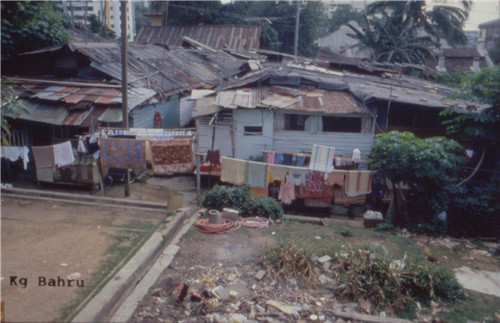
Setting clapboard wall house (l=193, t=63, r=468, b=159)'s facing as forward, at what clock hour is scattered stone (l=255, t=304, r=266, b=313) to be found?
The scattered stone is roughly at 12 o'clock from the clapboard wall house.

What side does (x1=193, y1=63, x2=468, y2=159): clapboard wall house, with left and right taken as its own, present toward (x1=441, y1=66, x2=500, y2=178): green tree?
left

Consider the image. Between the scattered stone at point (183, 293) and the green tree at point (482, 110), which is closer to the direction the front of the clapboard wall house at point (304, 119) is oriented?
the scattered stone

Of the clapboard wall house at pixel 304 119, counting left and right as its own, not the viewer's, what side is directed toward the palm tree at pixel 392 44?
back

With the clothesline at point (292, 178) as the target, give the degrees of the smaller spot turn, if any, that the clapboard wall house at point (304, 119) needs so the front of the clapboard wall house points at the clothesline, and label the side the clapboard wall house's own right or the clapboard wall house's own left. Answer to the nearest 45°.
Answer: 0° — it already faces it

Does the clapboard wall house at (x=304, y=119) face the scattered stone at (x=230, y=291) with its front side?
yes

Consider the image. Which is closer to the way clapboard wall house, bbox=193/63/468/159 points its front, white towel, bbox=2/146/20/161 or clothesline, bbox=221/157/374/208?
the clothesline

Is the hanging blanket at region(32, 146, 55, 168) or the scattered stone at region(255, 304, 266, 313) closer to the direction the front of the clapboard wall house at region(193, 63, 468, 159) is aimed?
the scattered stone

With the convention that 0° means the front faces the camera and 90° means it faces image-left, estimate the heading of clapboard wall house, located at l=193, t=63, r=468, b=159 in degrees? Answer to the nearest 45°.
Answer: approximately 0°

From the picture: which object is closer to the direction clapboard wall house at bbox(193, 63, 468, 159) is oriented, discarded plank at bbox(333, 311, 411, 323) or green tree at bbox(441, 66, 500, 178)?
the discarded plank

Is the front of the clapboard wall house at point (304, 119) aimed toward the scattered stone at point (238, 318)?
yes

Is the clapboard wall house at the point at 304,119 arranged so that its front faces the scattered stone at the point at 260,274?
yes
